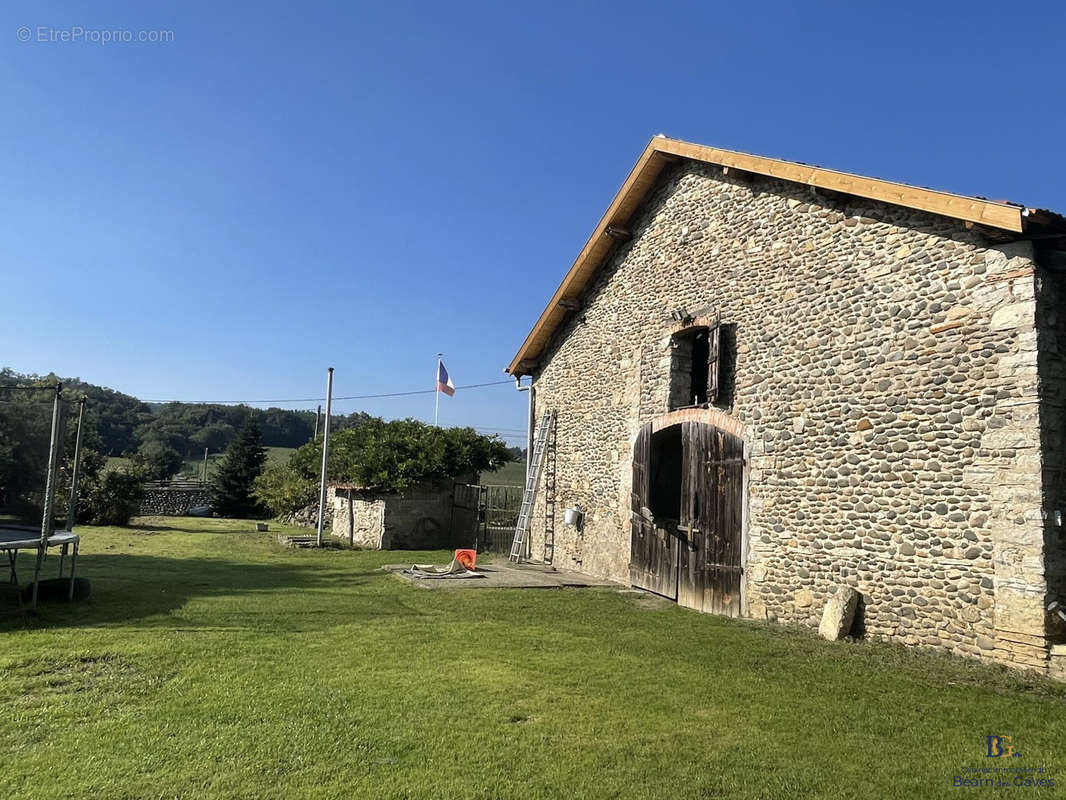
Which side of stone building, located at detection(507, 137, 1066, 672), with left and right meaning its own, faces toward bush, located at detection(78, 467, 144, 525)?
right

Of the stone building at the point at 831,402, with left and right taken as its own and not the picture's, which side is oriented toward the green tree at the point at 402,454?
right

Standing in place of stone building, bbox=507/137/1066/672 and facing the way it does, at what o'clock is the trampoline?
The trampoline is roughly at 1 o'clock from the stone building.

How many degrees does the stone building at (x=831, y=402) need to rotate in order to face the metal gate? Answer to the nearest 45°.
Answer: approximately 90° to its right

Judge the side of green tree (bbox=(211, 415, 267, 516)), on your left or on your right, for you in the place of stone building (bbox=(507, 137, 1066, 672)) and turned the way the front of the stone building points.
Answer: on your right

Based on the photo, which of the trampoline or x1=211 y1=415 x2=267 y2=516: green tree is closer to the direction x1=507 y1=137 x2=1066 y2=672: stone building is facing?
the trampoline

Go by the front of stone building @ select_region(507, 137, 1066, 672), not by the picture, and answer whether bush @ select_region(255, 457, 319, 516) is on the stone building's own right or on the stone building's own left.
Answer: on the stone building's own right

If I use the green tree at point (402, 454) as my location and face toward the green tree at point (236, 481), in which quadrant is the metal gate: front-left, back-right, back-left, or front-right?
back-right

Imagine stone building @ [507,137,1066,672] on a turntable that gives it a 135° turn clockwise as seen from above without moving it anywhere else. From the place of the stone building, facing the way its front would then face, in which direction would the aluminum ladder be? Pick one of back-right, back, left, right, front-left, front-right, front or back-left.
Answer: front-left

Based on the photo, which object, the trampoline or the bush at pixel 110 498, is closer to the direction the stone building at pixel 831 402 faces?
the trampoline

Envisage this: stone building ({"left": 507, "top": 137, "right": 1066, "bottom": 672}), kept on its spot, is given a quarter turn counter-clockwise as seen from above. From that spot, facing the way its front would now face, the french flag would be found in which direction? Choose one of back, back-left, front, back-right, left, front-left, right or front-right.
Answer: back

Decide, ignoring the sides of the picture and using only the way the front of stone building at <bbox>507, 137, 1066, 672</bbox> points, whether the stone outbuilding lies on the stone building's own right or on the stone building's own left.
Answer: on the stone building's own right
